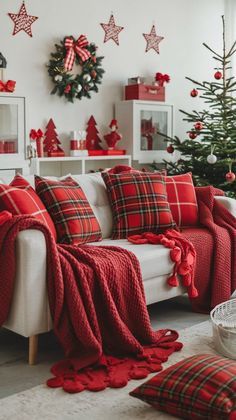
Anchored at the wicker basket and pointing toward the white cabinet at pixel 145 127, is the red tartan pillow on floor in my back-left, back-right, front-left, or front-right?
back-left

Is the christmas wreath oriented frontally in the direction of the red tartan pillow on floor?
yes

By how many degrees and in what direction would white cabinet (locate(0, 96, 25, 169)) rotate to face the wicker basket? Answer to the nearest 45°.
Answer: approximately 45° to its left

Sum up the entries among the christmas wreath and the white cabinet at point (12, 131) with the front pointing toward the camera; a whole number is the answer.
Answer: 2

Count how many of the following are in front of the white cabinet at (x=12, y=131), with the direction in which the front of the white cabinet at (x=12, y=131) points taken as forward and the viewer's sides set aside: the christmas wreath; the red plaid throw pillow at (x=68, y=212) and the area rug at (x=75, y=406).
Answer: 2

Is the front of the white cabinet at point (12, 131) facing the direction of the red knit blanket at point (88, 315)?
yes

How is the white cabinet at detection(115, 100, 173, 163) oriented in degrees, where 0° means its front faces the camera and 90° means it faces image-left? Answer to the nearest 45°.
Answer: approximately 315°

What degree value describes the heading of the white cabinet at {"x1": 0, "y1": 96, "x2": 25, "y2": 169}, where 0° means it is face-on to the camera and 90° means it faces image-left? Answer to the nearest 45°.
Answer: approximately 0°
